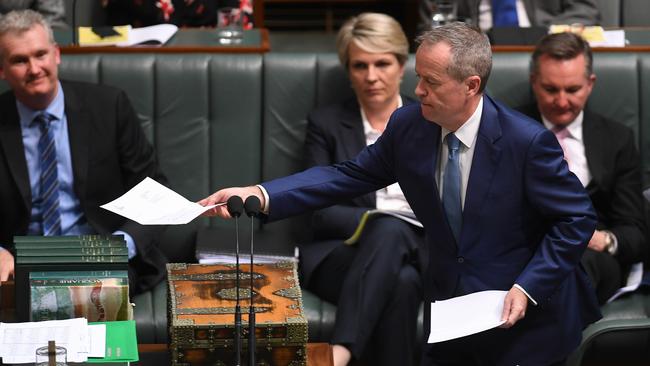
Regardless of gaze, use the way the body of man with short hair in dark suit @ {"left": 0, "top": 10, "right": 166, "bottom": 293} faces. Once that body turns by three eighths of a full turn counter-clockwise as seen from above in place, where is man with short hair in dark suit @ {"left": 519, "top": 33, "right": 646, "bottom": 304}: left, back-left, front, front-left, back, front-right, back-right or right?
front-right

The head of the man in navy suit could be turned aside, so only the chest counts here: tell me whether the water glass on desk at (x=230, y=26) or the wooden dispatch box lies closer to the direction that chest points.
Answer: the wooden dispatch box

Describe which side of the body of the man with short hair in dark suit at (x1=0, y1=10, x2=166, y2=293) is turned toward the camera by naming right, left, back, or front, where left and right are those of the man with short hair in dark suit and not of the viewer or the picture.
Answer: front

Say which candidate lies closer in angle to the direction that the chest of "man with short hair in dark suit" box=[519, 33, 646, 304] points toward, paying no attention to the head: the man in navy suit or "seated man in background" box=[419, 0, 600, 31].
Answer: the man in navy suit

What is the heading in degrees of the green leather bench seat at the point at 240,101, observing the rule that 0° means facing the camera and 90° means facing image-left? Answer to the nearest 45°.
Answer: approximately 0°

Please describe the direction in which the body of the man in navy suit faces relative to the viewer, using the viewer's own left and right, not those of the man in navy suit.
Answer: facing the viewer and to the left of the viewer

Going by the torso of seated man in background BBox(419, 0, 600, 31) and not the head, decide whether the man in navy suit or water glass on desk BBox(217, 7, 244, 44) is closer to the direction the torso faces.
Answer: the man in navy suit

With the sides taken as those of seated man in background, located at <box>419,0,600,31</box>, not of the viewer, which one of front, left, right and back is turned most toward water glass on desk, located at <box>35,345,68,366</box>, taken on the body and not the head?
front

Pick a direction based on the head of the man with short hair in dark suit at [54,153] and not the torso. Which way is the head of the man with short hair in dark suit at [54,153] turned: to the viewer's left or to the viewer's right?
to the viewer's right

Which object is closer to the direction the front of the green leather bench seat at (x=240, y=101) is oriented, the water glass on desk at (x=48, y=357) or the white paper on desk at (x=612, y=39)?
the water glass on desk

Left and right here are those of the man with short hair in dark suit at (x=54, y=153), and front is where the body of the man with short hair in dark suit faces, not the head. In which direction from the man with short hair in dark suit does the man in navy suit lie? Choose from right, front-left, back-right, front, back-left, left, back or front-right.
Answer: front-left

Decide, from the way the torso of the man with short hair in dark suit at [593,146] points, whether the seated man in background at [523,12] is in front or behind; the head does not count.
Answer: behind

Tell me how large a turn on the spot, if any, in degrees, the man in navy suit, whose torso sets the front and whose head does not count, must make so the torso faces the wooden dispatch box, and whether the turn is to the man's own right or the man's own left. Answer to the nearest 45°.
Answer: approximately 45° to the man's own right

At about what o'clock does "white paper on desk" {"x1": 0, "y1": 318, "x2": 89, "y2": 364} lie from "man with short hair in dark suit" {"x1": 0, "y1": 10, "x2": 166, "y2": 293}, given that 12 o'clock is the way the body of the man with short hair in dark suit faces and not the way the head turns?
The white paper on desk is roughly at 12 o'clock from the man with short hair in dark suit.

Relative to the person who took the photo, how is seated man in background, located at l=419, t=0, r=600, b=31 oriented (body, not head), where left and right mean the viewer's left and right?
facing the viewer
